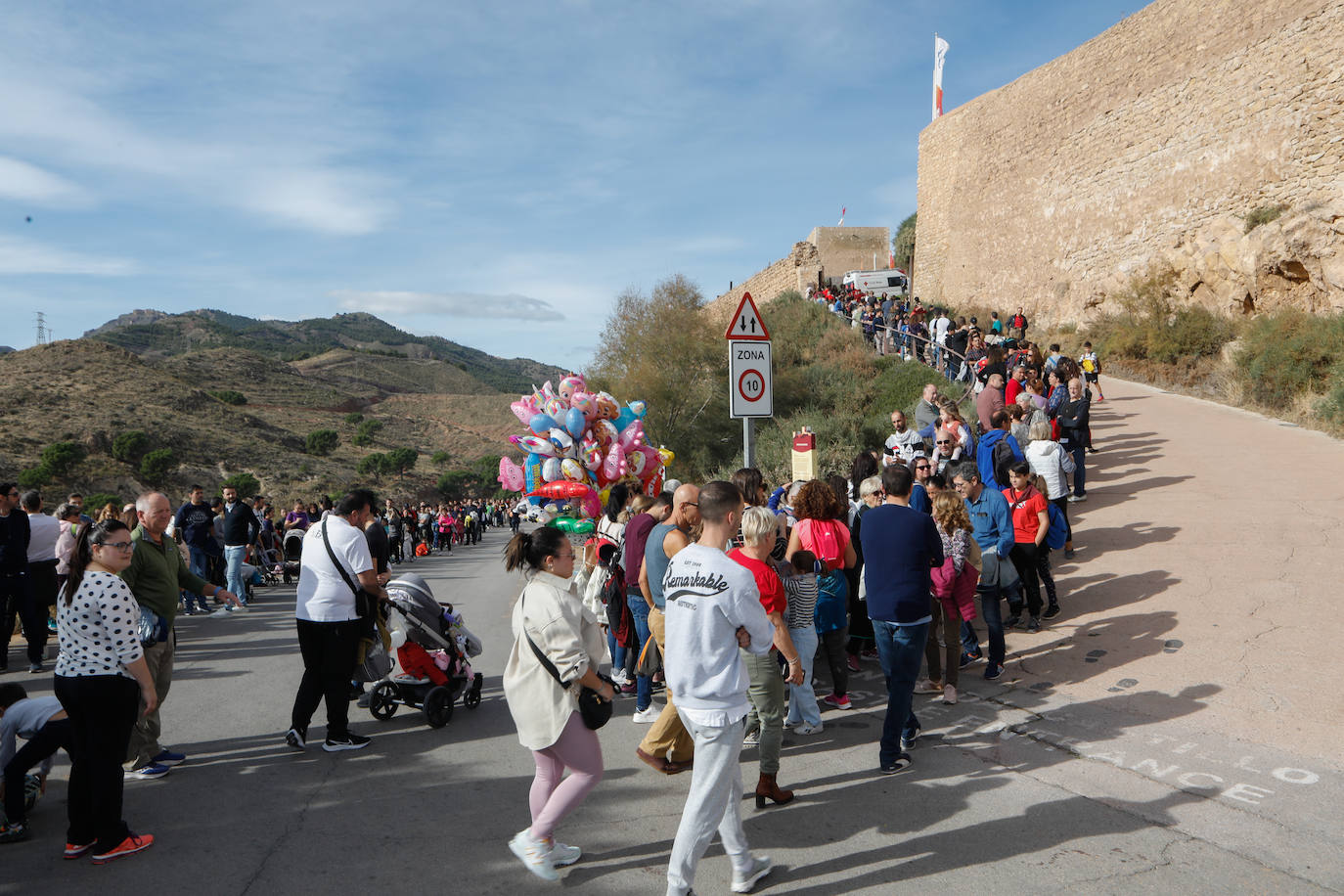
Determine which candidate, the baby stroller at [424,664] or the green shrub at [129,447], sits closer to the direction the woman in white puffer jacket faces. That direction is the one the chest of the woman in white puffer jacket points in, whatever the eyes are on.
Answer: the green shrub

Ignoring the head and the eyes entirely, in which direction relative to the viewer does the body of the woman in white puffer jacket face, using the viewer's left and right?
facing away from the viewer

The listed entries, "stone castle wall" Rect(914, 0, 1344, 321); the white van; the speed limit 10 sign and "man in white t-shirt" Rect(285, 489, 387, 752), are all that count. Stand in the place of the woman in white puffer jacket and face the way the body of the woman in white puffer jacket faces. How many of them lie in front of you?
2

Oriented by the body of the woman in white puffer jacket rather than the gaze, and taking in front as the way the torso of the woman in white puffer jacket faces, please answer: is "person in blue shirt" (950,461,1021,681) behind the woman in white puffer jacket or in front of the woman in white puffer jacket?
behind

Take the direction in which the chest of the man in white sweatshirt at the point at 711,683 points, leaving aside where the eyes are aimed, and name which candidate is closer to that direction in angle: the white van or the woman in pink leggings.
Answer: the white van

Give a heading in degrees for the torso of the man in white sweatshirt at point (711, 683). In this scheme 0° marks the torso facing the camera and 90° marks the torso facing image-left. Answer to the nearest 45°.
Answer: approximately 225°

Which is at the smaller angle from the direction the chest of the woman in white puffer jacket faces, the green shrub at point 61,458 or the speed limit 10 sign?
the green shrub
